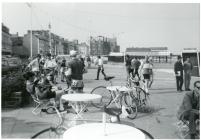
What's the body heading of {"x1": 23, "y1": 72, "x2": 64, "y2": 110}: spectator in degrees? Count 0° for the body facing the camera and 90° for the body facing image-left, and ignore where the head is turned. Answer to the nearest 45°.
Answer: approximately 270°

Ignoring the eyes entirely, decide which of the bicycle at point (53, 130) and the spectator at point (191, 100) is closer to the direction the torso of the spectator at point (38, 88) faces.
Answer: the spectator

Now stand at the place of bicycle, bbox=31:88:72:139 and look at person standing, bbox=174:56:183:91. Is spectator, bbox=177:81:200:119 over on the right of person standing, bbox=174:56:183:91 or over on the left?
right

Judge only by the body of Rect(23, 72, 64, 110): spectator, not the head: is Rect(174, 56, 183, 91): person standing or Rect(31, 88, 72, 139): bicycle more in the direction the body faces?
the person standing

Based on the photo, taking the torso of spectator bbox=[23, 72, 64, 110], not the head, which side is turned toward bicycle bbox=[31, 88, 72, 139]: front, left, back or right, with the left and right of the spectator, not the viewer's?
right

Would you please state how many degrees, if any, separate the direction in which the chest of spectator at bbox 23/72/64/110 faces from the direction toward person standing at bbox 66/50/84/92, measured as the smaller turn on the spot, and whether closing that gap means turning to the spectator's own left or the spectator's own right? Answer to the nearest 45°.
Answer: approximately 45° to the spectator's own left

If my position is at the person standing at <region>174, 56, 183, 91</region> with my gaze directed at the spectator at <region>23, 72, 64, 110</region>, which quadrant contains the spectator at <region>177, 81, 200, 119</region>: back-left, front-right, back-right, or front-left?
front-left

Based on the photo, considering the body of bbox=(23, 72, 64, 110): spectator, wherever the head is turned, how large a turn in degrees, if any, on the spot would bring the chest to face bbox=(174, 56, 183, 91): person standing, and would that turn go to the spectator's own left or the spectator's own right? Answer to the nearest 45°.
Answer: approximately 45° to the spectator's own left

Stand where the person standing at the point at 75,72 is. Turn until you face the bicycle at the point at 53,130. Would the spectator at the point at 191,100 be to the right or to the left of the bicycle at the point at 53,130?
left

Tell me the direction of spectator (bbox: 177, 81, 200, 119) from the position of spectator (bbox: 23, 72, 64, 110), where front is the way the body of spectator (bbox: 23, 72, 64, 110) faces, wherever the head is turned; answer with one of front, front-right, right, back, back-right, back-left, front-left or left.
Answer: front-right

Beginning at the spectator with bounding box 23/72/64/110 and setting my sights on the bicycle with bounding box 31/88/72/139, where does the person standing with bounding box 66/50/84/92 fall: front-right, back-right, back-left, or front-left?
back-left
